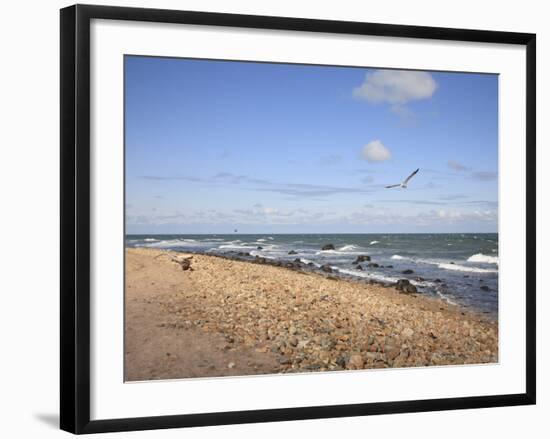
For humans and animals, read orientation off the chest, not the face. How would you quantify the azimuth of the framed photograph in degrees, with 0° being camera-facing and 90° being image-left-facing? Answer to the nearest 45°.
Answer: approximately 315°
